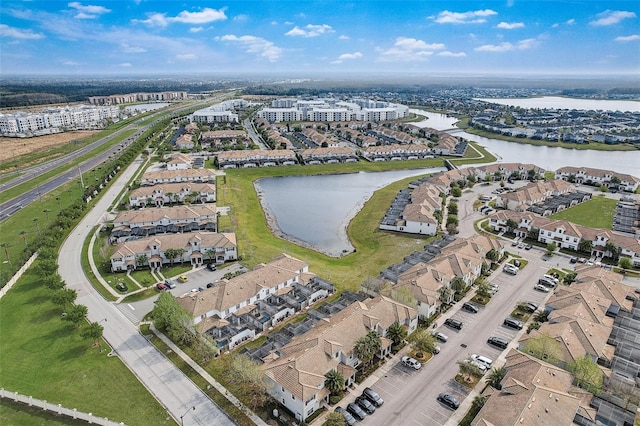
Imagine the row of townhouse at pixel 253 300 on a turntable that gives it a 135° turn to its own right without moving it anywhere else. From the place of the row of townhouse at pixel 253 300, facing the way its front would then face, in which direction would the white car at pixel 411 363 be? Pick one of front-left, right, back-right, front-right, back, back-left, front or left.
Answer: front-right

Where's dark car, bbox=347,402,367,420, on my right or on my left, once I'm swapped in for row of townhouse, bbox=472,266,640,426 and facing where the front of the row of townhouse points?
on my left

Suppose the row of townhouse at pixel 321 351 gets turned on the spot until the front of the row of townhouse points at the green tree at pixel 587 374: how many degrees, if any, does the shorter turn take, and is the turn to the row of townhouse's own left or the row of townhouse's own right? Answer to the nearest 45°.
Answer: approximately 45° to the row of townhouse's own left

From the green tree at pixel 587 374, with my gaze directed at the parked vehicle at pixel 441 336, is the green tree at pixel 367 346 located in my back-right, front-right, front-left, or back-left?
front-left

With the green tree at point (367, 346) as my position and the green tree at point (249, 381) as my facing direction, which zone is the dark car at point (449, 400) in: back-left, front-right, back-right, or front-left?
back-left

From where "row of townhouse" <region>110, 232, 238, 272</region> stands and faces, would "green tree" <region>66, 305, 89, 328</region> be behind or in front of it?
in front

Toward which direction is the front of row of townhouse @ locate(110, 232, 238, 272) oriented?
toward the camera

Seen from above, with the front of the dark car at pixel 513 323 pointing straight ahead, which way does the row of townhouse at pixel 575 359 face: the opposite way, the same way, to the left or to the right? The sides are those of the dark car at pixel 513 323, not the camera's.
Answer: the opposite way
